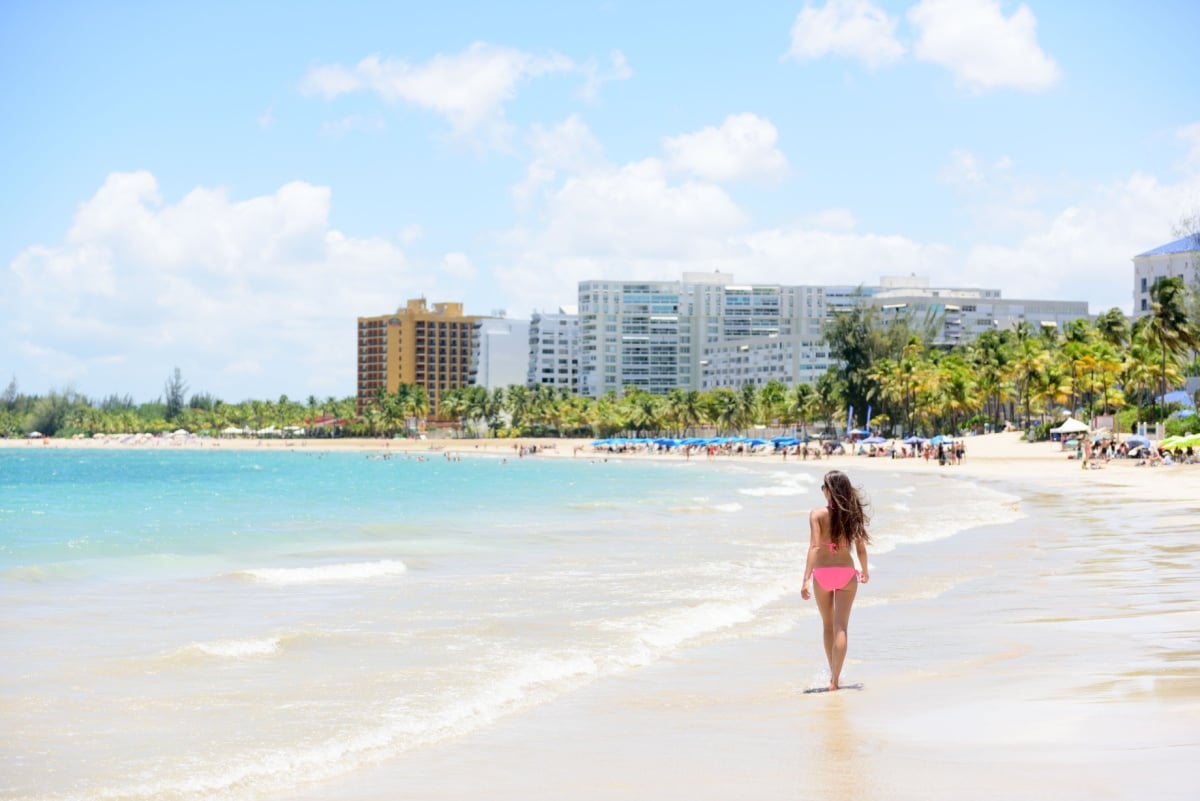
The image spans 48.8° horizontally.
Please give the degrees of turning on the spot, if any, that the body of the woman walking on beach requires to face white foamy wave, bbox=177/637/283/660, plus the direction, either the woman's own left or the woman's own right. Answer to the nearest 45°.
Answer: approximately 90° to the woman's own left

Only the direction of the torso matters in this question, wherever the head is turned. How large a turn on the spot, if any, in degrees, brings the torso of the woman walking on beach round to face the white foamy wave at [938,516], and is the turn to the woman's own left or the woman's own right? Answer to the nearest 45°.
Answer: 0° — they already face it

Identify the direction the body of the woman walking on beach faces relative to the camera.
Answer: away from the camera
